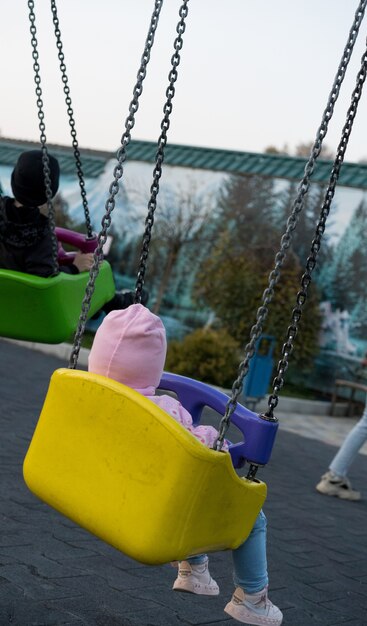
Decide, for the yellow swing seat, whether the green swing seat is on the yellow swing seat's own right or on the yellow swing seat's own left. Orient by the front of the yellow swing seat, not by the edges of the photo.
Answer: on the yellow swing seat's own left

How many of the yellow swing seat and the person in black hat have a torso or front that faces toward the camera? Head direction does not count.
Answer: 0

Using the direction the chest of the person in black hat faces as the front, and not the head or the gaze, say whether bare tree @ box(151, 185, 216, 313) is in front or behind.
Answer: in front

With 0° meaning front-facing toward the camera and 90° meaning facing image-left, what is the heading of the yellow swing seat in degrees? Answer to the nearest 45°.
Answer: approximately 225°

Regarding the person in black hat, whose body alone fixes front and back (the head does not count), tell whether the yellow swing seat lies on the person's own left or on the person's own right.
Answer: on the person's own right

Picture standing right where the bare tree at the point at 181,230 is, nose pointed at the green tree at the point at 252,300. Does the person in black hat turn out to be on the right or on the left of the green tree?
right

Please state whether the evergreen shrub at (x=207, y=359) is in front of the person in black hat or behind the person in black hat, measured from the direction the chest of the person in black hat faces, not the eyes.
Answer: in front

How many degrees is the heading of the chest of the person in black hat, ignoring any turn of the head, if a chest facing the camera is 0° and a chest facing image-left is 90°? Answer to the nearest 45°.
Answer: approximately 225°

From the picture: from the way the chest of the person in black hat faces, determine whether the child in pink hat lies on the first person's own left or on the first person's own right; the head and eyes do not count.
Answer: on the first person's own right
